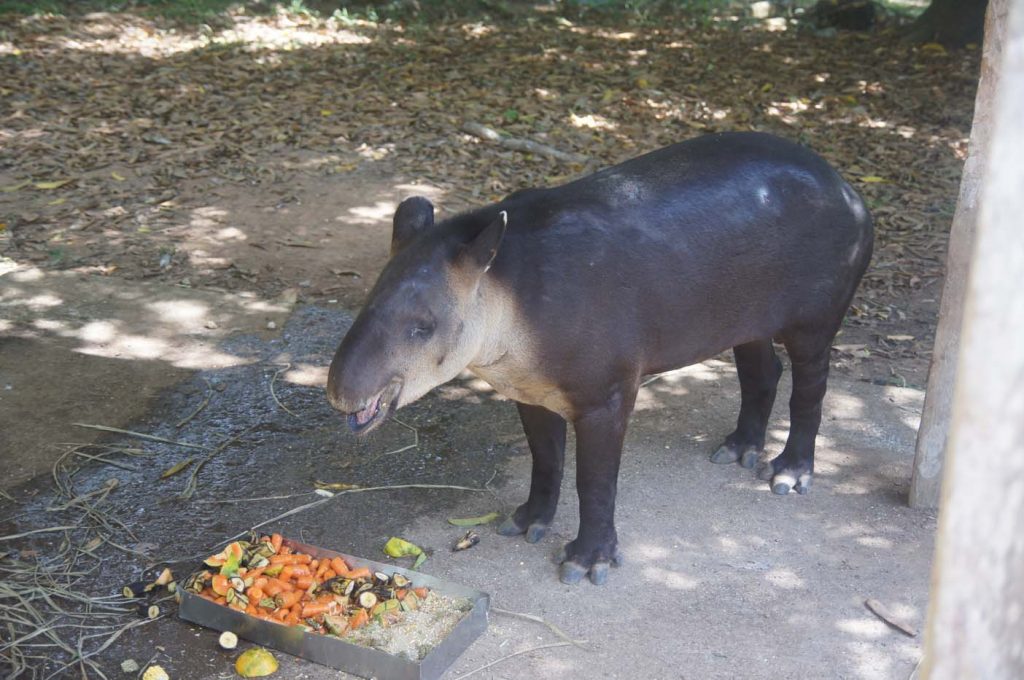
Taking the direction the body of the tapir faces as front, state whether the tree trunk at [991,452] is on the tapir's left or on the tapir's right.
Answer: on the tapir's left

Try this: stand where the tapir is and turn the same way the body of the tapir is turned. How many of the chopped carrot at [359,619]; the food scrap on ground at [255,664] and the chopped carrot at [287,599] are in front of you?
3

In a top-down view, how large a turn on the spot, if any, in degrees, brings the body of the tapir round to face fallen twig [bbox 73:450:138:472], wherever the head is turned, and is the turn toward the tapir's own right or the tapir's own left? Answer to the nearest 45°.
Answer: approximately 45° to the tapir's own right

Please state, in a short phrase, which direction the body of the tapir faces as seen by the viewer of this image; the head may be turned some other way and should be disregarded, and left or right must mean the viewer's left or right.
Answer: facing the viewer and to the left of the viewer

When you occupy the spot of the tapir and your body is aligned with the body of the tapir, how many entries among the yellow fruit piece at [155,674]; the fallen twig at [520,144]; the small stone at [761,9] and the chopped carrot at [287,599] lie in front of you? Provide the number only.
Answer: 2

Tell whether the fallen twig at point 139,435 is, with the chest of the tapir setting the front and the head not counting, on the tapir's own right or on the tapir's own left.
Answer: on the tapir's own right

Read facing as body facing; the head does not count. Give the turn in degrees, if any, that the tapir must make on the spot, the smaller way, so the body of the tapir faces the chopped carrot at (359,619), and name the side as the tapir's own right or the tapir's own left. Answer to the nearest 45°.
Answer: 0° — it already faces it

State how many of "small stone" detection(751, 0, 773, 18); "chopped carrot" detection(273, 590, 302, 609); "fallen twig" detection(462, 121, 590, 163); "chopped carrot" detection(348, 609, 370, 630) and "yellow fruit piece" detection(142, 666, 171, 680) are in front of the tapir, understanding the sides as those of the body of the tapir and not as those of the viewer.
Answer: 3

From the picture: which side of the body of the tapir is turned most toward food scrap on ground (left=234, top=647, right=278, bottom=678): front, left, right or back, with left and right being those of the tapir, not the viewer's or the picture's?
front

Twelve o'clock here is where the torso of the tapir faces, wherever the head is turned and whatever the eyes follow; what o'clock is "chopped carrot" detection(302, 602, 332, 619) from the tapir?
The chopped carrot is roughly at 12 o'clock from the tapir.

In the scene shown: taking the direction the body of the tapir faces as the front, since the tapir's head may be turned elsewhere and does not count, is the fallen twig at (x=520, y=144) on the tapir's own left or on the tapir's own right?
on the tapir's own right

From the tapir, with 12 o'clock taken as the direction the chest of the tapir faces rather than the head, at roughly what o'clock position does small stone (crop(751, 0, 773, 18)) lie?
The small stone is roughly at 5 o'clock from the tapir.

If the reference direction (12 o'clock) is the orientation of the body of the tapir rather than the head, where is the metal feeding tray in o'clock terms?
The metal feeding tray is roughly at 12 o'clock from the tapir.

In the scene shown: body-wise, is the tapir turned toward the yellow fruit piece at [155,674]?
yes
